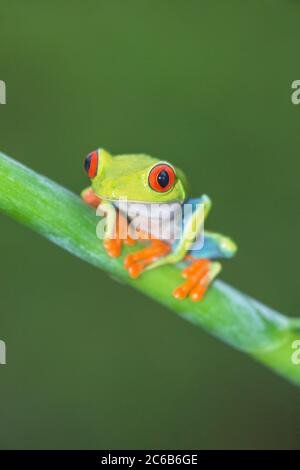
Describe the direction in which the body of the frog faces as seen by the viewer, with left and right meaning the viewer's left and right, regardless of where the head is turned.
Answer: facing the viewer and to the left of the viewer
